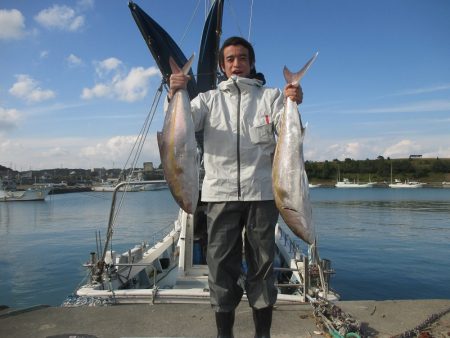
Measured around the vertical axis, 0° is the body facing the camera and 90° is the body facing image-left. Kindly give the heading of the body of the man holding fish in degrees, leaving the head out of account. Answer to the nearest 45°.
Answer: approximately 0°

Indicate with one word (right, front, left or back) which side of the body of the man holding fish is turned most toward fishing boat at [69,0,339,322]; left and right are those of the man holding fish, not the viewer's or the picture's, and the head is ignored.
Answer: back

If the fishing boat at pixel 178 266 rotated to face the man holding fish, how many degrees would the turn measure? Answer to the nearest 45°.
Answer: approximately 180°

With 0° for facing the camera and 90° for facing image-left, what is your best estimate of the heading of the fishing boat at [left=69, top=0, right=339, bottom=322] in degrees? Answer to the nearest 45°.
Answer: approximately 180°

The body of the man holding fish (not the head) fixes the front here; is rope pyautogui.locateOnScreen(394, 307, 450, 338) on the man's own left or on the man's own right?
on the man's own left

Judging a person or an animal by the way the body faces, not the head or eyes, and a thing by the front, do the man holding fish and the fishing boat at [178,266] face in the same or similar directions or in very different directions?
very different directions

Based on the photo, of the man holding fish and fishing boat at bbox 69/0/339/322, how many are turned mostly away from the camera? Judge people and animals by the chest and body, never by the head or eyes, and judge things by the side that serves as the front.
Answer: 1
